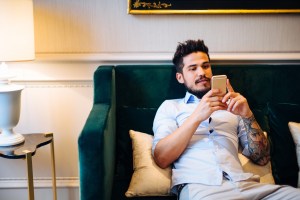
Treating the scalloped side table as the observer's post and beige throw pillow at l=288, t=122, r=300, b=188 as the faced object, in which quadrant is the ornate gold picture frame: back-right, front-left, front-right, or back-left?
front-left

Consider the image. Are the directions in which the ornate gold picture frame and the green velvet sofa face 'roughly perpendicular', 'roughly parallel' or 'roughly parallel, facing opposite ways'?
roughly parallel

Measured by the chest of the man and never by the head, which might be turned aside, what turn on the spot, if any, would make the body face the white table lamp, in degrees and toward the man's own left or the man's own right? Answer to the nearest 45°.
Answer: approximately 135° to the man's own right

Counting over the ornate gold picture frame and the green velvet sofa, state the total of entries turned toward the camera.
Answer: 2

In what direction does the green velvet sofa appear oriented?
toward the camera

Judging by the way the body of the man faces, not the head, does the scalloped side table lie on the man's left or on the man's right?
on the man's right

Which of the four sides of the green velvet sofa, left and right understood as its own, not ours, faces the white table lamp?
right

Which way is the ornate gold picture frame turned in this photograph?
toward the camera

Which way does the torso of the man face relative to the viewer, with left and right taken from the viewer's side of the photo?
facing the viewer and to the right of the viewer

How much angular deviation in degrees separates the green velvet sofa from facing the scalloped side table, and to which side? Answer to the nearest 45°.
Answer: approximately 45° to its right

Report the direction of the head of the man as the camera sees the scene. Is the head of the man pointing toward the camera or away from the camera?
toward the camera
